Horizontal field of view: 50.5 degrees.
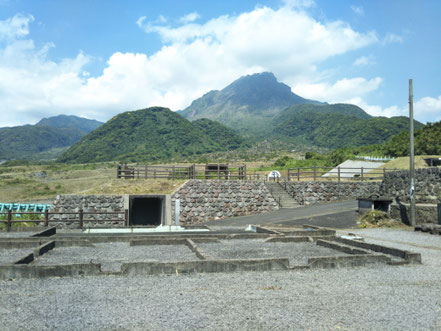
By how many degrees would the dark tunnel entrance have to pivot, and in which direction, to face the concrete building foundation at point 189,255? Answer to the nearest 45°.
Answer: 0° — it already faces it

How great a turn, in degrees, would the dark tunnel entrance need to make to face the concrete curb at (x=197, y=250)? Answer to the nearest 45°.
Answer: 0° — it already faces it

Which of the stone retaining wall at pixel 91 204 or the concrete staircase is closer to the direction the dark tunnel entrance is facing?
the stone retaining wall

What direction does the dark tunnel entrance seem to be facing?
toward the camera

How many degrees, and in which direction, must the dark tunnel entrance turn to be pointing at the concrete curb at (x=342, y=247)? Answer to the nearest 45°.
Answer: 0° — it already faces it

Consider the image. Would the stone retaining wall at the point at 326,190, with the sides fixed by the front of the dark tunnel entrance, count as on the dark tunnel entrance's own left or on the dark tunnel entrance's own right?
on the dark tunnel entrance's own left

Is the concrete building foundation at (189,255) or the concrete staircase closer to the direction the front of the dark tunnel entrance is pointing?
the concrete building foundation

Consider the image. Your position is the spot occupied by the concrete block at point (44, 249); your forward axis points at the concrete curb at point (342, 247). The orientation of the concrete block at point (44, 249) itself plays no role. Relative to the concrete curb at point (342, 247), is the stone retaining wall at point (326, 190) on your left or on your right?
left

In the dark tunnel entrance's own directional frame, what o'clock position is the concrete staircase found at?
The concrete staircase is roughly at 10 o'clock from the dark tunnel entrance.

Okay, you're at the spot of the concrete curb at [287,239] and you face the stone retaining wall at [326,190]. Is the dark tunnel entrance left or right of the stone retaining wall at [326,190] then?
left

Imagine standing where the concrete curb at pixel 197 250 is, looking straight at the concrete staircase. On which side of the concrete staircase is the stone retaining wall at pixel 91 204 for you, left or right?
left

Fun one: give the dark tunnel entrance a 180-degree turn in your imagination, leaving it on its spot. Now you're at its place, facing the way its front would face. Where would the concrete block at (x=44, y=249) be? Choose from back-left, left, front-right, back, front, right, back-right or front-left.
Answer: back

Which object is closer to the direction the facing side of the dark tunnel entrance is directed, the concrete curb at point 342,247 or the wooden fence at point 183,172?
the concrete curb
